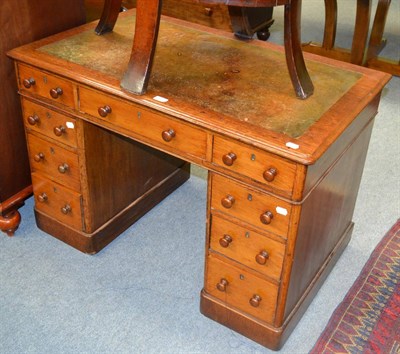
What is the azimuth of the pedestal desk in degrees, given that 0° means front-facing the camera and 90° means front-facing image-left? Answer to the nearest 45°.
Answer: approximately 45°
